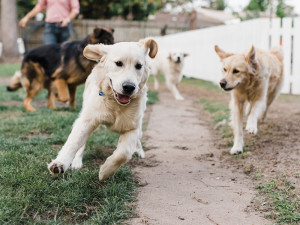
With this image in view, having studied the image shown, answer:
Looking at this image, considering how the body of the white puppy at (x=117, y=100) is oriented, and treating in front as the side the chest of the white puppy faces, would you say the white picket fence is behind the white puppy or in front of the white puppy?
behind

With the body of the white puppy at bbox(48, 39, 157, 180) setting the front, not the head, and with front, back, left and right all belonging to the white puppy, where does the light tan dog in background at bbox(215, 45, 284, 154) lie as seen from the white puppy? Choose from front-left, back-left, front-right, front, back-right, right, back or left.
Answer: back-left

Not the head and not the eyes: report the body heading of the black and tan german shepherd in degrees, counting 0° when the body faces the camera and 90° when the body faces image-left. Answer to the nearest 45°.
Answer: approximately 270°

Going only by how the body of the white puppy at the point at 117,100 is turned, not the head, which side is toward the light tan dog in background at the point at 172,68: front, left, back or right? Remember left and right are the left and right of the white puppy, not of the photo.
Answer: back

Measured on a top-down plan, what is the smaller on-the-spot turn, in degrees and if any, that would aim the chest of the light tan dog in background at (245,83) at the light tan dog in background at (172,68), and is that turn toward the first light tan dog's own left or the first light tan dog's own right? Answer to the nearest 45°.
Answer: approximately 135° to the first light tan dog's own right

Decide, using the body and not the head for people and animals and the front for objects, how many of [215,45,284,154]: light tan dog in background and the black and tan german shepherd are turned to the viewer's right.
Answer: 1

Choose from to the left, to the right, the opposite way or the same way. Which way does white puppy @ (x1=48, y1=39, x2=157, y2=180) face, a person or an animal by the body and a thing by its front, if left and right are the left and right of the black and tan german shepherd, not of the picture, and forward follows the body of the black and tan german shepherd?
to the right

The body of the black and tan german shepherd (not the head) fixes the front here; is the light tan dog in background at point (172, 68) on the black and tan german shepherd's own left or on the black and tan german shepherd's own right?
on the black and tan german shepherd's own left

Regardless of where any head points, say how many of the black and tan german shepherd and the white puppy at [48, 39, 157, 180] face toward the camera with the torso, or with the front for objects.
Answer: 1
